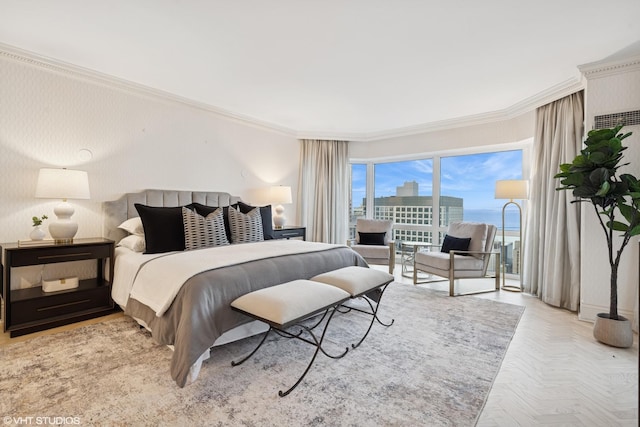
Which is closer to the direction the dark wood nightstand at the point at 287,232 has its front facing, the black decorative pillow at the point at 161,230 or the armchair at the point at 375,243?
the armchair

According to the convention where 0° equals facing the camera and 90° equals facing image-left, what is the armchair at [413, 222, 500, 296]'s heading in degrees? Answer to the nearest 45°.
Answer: approximately 45°

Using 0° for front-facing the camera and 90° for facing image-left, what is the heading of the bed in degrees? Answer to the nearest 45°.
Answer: approximately 315°

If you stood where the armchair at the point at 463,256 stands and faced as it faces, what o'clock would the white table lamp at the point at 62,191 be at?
The white table lamp is roughly at 12 o'clock from the armchair.

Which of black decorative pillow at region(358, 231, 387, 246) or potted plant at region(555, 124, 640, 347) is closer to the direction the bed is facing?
the potted plant

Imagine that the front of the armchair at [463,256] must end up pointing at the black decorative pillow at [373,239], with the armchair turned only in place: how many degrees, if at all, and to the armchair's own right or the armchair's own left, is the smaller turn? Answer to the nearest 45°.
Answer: approximately 45° to the armchair's own right

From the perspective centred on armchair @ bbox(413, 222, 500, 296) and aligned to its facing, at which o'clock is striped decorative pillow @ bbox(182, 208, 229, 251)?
The striped decorative pillow is roughly at 12 o'clock from the armchair.

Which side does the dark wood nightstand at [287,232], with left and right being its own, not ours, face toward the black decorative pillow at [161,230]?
right

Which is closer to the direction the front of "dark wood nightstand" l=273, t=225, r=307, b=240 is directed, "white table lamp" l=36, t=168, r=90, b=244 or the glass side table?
the glass side table

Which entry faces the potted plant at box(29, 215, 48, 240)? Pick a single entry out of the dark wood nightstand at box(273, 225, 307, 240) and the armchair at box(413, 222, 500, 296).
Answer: the armchair

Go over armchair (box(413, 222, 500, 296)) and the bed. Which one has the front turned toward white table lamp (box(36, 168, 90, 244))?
the armchair

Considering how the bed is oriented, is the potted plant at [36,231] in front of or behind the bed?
behind
